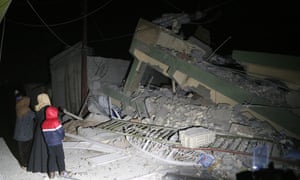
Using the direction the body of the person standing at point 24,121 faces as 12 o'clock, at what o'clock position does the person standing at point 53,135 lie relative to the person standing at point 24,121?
the person standing at point 53,135 is roughly at 5 o'clock from the person standing at point 24,121.

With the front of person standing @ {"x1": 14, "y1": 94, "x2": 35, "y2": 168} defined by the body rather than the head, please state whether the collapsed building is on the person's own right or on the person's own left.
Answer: on the person's own right

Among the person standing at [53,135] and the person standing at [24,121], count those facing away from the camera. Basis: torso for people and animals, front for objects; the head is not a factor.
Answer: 2

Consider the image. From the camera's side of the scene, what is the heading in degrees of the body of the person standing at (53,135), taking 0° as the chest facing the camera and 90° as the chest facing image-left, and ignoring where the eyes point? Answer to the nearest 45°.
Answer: approximately 180°

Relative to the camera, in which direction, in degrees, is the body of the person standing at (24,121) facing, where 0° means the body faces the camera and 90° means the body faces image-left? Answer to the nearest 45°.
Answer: approximately 180°
